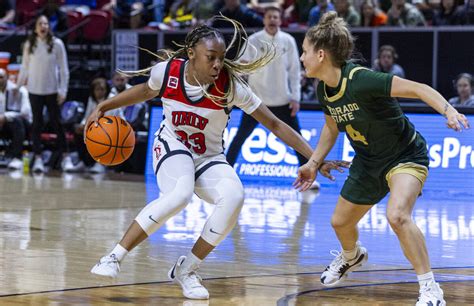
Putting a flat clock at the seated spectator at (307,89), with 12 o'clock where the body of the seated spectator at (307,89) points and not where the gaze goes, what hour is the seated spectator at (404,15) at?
the seated spectator at (404,15) is roughly at 7 o'clock from the seated spectator at (307,89).

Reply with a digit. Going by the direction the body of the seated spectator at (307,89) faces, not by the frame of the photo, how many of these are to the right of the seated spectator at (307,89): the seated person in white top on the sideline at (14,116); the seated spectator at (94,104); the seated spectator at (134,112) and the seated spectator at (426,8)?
3

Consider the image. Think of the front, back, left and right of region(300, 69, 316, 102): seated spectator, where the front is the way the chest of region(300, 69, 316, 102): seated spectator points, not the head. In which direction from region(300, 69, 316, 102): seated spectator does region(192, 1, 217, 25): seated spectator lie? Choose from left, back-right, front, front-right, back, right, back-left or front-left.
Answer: back-right

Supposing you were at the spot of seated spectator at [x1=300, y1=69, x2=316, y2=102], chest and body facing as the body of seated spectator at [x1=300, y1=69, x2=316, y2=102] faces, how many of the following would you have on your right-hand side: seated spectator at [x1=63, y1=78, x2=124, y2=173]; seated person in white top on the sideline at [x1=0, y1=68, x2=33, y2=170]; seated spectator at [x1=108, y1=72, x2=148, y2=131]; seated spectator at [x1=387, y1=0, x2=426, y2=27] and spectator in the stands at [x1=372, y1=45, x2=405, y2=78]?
3

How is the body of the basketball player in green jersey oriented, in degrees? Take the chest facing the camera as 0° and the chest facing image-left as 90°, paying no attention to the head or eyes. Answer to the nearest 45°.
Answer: approximately 45°

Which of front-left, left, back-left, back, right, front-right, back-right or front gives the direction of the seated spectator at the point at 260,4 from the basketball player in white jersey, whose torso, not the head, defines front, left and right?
back

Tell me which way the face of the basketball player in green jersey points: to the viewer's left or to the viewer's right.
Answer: to the viewer's left

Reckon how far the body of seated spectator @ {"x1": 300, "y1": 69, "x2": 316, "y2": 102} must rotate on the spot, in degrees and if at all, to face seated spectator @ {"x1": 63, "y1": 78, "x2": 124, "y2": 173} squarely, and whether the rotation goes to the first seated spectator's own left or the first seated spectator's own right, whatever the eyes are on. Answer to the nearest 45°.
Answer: approximately 90° to the first seated spectator's own right

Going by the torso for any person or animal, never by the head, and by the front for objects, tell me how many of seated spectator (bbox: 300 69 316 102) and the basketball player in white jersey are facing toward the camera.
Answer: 2
